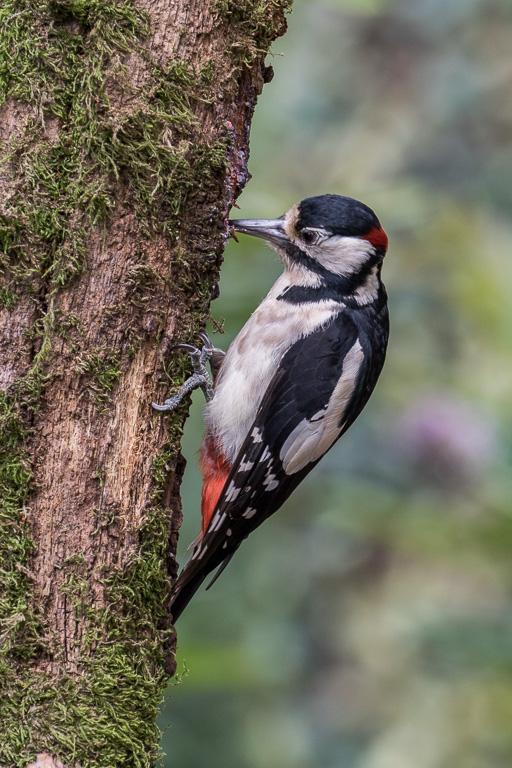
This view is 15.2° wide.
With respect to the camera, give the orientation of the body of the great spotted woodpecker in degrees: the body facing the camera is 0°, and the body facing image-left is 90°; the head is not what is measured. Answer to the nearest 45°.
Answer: approximately 90°
